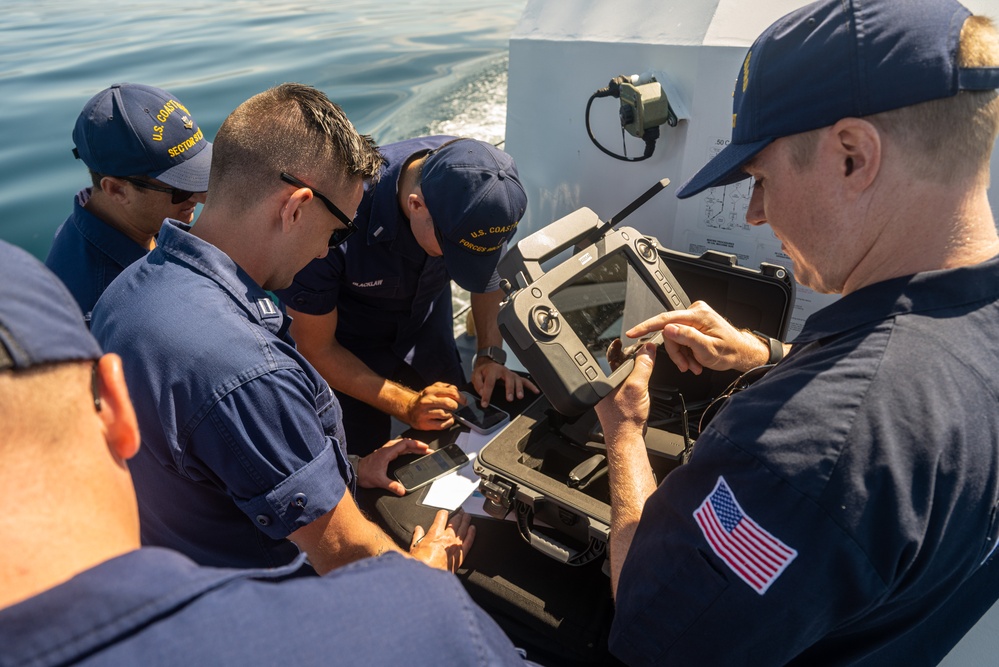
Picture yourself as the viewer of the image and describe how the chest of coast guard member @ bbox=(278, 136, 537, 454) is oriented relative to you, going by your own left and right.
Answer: facing the viewer and to the right of the viewer

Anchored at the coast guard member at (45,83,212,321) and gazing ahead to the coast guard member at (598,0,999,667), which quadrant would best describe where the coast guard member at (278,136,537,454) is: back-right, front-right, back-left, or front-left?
front-left

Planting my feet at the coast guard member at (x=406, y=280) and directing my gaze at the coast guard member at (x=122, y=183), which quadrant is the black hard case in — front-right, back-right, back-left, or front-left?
back-left

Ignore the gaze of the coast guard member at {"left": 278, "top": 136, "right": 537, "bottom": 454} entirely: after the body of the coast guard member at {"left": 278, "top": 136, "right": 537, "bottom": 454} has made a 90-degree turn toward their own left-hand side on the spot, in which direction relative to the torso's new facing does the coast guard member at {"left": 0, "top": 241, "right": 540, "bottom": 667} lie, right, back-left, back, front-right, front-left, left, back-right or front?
back-right

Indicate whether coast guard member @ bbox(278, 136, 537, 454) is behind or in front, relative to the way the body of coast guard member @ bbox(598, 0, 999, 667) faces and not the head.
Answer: in front

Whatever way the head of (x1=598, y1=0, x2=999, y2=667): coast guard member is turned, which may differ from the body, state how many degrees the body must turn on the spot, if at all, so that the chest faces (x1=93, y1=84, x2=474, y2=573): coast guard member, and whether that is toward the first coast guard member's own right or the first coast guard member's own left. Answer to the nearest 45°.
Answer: approximately 45° to the first coast guard member's own left

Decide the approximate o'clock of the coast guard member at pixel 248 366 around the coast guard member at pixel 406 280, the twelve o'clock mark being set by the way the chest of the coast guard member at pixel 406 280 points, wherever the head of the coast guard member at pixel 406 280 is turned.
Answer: the coast guard member at pixel 248 366 is roughly at 2 o'clock from the coast guard member at pixel 406 280.

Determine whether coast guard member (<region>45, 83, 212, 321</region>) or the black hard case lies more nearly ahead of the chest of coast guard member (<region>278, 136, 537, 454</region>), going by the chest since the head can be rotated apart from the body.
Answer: the black hard case

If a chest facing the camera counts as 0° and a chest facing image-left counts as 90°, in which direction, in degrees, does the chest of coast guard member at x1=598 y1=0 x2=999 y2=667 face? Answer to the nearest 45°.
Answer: approximately 135°
